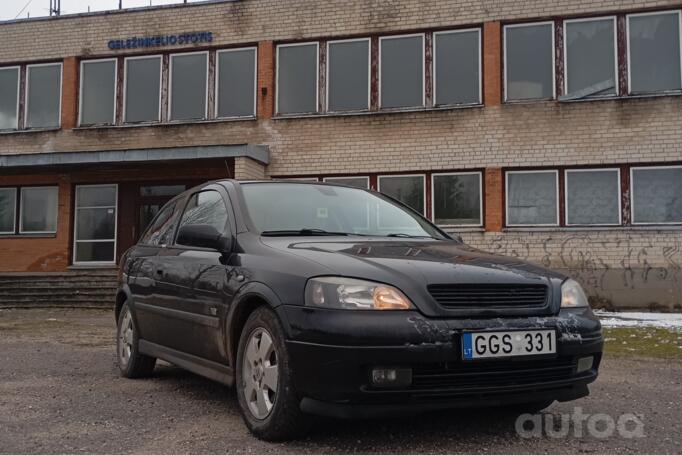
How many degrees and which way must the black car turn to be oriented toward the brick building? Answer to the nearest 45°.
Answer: approximately 135° to its left

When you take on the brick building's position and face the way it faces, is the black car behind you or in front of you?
in front

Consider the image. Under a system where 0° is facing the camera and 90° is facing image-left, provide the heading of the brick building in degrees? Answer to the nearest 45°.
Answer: approximately 0°

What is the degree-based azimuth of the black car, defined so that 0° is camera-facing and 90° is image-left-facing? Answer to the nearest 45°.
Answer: approximately 315°

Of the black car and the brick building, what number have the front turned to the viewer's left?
0
